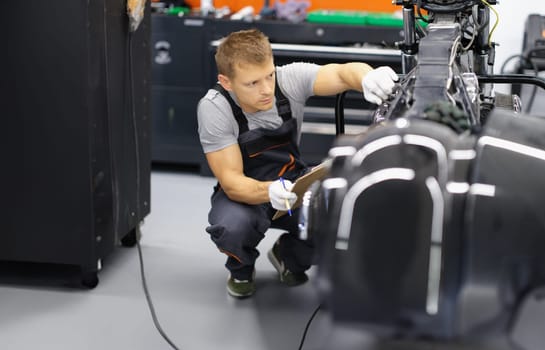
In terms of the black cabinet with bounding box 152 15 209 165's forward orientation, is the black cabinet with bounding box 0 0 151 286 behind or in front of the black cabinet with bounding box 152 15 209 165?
in front

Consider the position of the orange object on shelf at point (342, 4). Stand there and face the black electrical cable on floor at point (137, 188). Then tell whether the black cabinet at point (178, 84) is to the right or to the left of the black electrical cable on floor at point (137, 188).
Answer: right

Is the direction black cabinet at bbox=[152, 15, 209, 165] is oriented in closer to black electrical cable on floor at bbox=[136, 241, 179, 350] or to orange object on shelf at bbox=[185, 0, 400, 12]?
the black electrical cable on floor

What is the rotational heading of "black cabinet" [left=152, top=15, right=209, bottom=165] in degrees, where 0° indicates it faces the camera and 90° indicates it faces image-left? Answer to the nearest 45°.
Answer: approximately 0°

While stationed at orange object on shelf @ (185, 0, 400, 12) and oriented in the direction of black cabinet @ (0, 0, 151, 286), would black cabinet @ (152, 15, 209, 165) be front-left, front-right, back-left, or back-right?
front-right

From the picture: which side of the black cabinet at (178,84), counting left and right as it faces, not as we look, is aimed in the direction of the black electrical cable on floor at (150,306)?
front

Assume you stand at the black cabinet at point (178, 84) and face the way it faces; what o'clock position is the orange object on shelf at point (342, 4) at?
The orange object on shelf is roughly at 8 o'clock from the black cabinet.

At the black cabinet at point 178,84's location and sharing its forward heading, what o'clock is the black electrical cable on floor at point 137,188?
The black electrical cable on floor is roughly at 12 o'clock from the black cabinet.
